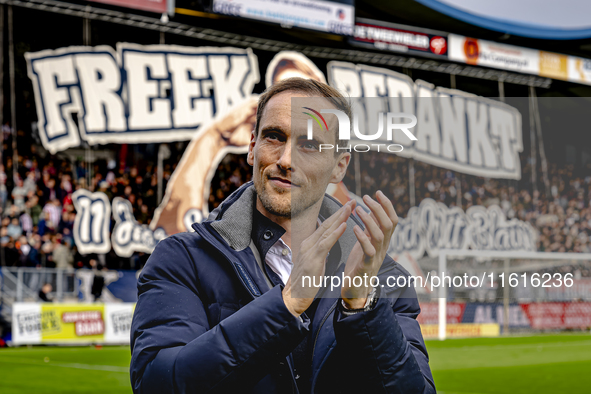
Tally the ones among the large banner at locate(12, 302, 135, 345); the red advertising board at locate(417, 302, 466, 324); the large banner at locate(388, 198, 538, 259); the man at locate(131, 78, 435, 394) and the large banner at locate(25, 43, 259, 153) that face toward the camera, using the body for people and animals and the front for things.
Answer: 5

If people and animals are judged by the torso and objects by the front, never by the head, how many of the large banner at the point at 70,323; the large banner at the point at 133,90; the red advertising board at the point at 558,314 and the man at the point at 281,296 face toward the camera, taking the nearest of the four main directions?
4

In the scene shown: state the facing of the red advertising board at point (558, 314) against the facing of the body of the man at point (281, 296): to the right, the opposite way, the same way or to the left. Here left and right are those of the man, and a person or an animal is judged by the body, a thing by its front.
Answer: the same way

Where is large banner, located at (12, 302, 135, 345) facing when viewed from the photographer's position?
facing the viewer

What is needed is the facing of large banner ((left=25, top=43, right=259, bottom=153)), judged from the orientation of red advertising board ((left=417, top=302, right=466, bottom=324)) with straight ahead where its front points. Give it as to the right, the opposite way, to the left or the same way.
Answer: the same way

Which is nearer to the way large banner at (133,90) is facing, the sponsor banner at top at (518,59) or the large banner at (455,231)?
the large banner

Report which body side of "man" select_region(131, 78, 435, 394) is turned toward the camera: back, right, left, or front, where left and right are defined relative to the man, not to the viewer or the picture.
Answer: front

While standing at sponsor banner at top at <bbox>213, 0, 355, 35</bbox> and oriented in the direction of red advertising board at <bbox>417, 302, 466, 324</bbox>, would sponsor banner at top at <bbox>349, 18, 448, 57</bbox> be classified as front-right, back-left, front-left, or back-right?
front-left

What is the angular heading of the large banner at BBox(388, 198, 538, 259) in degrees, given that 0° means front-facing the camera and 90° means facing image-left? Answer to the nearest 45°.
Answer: approximately 0°

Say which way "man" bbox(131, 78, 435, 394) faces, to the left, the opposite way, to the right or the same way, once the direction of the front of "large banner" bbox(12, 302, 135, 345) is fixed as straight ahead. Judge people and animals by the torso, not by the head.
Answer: the same way

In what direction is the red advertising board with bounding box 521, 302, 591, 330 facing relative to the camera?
toward the camera

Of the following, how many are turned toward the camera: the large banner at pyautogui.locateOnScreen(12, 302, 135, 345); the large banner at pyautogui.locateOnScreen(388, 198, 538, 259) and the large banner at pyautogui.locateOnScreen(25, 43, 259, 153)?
3

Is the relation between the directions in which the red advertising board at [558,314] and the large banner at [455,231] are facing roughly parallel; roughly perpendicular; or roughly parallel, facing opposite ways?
roughly parallel
